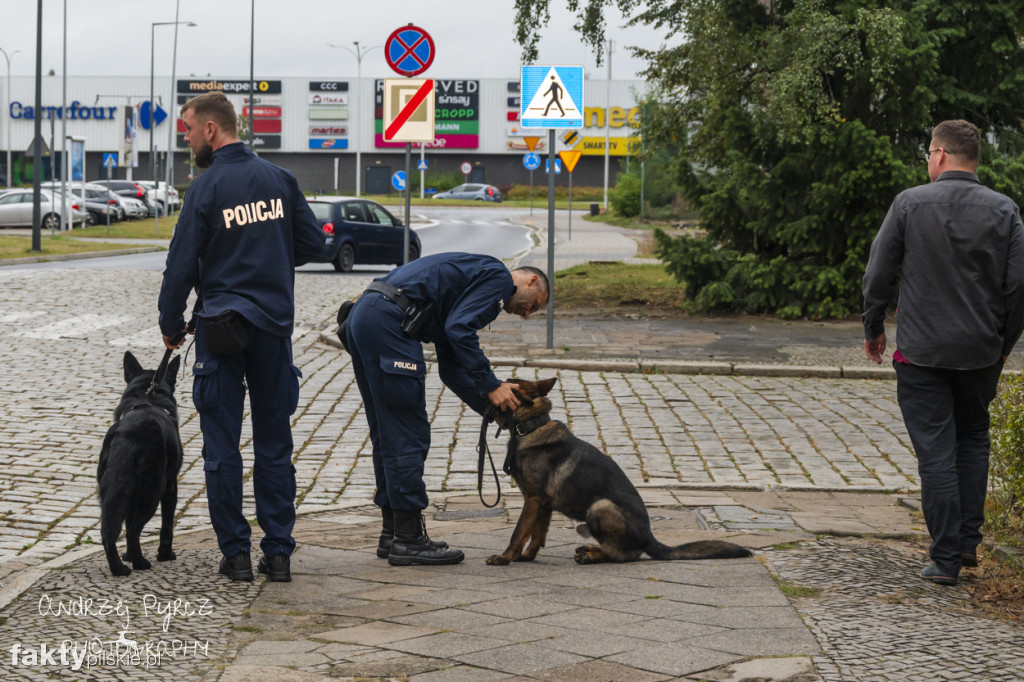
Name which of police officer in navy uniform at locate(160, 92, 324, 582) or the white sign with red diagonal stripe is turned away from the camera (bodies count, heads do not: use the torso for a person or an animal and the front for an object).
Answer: the police officer in navy uniform

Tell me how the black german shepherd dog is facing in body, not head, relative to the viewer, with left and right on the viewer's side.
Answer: facing away from the viewer

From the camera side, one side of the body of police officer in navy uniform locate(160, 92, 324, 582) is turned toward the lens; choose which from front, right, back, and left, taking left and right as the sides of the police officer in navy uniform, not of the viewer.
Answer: back

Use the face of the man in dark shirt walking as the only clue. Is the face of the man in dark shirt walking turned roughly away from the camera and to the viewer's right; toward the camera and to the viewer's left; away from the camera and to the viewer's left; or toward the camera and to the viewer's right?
away from the camera and to the viewer's left

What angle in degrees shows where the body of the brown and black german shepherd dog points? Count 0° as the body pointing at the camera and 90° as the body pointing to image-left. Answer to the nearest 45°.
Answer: approximately 90°

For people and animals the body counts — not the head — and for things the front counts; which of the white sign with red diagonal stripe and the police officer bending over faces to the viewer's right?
the police officer bending over

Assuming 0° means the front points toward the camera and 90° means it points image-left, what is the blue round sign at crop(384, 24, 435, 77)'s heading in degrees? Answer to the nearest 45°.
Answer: approximately 0°

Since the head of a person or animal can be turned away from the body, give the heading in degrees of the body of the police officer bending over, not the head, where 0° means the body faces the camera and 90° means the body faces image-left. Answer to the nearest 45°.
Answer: approximately 270°

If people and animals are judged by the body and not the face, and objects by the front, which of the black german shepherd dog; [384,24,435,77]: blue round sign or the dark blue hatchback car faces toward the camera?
the blue round sign

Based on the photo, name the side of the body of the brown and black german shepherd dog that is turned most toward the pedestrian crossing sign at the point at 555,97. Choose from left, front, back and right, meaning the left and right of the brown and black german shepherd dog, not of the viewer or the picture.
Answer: right
